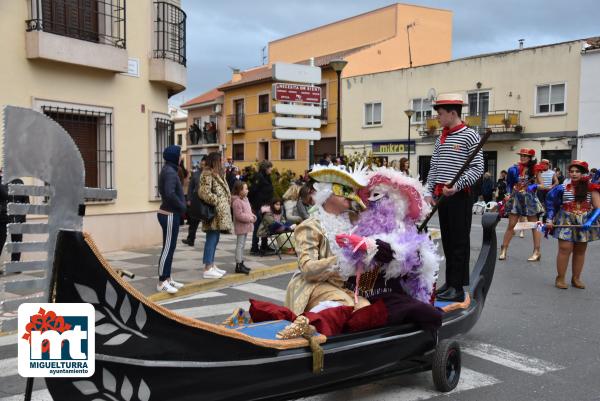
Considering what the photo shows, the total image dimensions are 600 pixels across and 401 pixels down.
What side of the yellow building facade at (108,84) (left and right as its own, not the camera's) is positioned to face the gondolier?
front

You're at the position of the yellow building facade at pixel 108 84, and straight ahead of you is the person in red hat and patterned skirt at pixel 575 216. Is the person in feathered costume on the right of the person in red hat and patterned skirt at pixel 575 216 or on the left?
right

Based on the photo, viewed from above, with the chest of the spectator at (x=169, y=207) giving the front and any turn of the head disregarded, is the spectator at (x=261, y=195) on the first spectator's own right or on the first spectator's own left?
on the first spectator's own left

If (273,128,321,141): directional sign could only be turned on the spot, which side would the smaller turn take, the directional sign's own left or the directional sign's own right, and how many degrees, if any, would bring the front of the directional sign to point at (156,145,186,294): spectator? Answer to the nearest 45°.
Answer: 0° — it already faces them

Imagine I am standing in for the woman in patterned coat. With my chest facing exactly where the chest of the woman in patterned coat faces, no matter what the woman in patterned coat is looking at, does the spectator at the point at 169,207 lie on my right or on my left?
on my right

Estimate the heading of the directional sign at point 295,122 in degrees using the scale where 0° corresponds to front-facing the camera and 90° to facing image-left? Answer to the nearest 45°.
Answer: approximately 0°

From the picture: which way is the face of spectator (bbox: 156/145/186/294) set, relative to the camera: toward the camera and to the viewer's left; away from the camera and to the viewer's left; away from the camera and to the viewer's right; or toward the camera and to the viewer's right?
away from the camera and to the viewer's right
